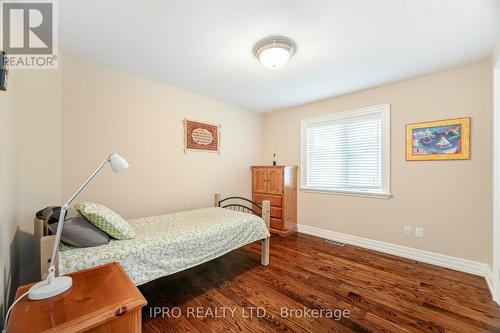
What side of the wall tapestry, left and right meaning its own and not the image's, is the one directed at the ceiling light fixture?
front

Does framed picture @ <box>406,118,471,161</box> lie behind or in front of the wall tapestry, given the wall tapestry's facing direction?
in front

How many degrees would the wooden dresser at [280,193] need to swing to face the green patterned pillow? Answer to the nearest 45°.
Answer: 0° — it already faces it

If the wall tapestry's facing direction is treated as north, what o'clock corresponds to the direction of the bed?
The bed is roughly at 2 o'clock from the wall tapestry.

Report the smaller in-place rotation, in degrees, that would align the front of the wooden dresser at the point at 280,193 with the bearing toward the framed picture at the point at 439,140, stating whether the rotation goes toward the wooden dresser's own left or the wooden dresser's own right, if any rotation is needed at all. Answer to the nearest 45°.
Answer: approximately 90° to the wooden dresser's own left

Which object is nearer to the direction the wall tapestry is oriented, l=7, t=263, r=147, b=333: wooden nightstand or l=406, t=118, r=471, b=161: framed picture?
the framed picture

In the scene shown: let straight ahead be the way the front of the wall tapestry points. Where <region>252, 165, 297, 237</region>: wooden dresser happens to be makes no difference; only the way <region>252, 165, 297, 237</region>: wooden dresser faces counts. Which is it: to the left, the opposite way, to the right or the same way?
to the right

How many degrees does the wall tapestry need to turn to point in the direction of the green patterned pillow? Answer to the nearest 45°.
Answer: approximately 90° to its right

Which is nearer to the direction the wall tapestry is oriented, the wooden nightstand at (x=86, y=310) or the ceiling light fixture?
the ceiling light fixture

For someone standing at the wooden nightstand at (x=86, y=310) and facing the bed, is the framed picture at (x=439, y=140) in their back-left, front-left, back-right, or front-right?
front-right

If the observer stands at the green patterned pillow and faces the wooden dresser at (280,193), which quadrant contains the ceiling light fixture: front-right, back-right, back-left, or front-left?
front-right

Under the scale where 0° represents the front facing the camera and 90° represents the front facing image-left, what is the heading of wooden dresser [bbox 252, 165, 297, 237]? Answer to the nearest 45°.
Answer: approximately 45°

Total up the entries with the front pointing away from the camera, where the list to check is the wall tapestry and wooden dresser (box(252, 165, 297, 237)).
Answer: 0
